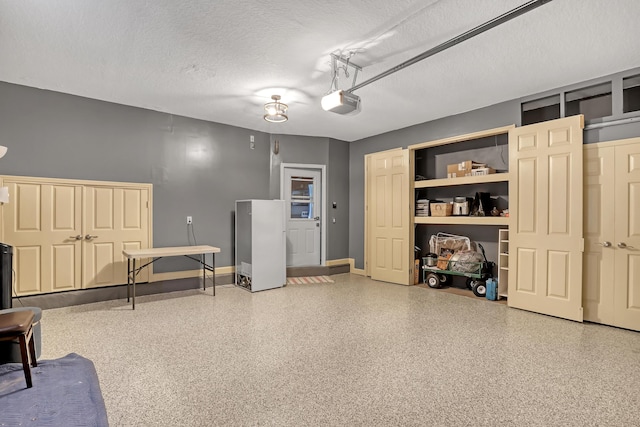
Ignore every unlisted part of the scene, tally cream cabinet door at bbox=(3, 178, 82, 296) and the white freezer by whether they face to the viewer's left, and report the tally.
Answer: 0

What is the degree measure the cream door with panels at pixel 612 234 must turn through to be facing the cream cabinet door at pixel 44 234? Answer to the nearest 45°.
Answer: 0° — it already faces it

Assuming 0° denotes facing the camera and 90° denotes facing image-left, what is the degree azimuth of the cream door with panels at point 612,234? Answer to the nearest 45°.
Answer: approximately 45°

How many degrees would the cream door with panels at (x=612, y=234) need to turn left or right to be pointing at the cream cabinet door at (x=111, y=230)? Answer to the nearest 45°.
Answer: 0° — it already faces it

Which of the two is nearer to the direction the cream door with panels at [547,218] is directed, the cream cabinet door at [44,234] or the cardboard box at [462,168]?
the cream cabinet door

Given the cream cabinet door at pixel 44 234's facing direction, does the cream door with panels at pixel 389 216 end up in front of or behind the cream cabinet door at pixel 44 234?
in front

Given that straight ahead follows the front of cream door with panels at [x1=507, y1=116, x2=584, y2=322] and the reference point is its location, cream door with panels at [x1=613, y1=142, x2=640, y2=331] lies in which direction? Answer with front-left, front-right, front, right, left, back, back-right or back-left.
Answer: back-left

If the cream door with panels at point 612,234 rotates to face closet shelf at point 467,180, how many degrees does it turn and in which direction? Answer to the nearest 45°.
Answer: approximately 45° to its right

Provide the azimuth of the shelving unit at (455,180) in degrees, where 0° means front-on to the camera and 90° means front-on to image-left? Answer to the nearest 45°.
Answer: approximately 45°
